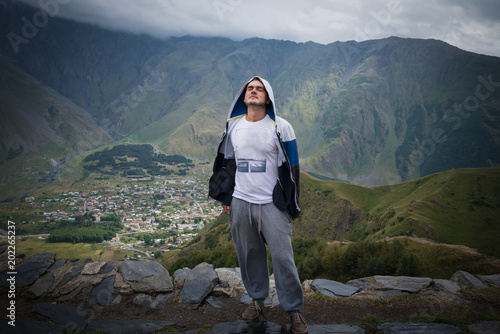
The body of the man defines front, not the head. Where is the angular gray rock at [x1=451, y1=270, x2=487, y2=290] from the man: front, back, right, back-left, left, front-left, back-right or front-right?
back-left

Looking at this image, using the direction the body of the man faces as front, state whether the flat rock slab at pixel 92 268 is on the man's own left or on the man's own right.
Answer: on the man's own right

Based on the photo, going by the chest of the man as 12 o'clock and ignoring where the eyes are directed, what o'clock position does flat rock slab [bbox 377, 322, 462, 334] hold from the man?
The flat rock slab is roughly at 9 o'clock from the man.

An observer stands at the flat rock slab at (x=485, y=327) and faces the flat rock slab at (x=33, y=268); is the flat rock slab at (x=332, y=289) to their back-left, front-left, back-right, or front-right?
front-right

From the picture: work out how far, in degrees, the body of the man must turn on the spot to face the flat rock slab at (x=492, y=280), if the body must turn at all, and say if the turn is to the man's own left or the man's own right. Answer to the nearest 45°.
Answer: approximately 135° to the man's own left

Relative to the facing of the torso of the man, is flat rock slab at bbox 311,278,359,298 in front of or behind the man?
behind

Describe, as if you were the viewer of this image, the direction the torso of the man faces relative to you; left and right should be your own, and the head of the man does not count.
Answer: facing the viewer

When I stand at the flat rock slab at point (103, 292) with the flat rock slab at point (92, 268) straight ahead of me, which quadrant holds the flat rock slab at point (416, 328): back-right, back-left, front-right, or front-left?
back-right

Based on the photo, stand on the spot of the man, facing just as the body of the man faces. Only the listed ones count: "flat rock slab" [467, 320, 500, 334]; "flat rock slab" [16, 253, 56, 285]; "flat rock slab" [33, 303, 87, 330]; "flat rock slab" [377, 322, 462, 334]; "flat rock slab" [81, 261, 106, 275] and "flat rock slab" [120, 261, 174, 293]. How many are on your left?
2

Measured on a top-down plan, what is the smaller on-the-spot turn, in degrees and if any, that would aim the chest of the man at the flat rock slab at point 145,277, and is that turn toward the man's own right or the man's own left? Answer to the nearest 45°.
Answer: approximately 135° to the man's own right

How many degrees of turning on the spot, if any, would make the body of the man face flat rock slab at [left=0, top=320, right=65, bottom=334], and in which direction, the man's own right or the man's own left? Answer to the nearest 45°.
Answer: approximately 90° to the man's own right
